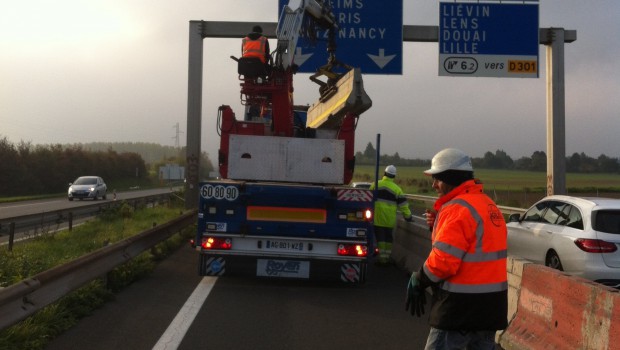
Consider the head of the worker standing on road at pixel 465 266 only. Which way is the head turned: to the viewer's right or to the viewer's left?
to the viewer's left

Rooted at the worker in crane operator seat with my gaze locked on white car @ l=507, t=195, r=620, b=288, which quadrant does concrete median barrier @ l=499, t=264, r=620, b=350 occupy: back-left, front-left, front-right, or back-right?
front-right

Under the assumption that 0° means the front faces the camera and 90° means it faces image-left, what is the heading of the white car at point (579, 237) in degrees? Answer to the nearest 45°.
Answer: approximately 135°

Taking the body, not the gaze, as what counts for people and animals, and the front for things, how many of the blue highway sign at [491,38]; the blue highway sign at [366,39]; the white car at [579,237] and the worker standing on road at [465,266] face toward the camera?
2

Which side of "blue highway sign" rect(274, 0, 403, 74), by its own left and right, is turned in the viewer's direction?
front

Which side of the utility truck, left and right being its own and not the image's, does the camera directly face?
back

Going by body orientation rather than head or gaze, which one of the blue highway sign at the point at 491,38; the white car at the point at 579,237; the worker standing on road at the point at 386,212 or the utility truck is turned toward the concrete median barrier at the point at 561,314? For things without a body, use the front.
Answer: the blue highway sign

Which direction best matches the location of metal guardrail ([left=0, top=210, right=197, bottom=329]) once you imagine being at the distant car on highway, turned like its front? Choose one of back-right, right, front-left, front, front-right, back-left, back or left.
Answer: front-left

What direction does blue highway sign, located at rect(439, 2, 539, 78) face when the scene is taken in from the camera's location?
facing the viewer

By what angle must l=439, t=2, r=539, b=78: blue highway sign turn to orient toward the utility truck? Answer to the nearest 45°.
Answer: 0° — it already faces it

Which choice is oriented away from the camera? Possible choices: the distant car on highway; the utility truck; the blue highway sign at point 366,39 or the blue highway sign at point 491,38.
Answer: the utility truck
